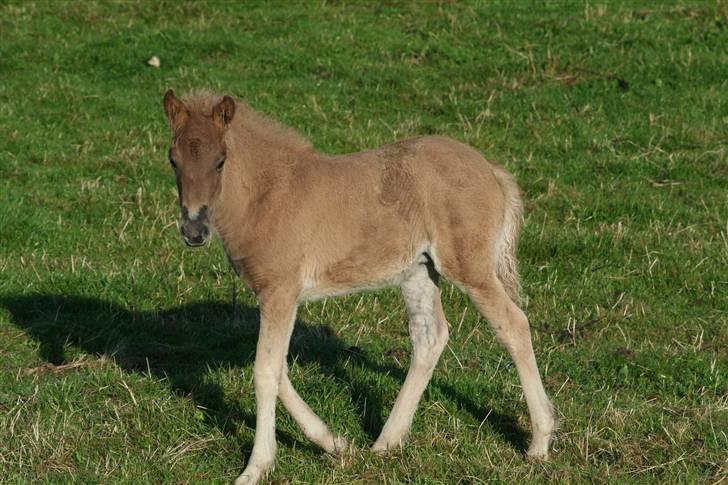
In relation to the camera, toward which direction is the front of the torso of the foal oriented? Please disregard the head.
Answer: to the viewer's left
